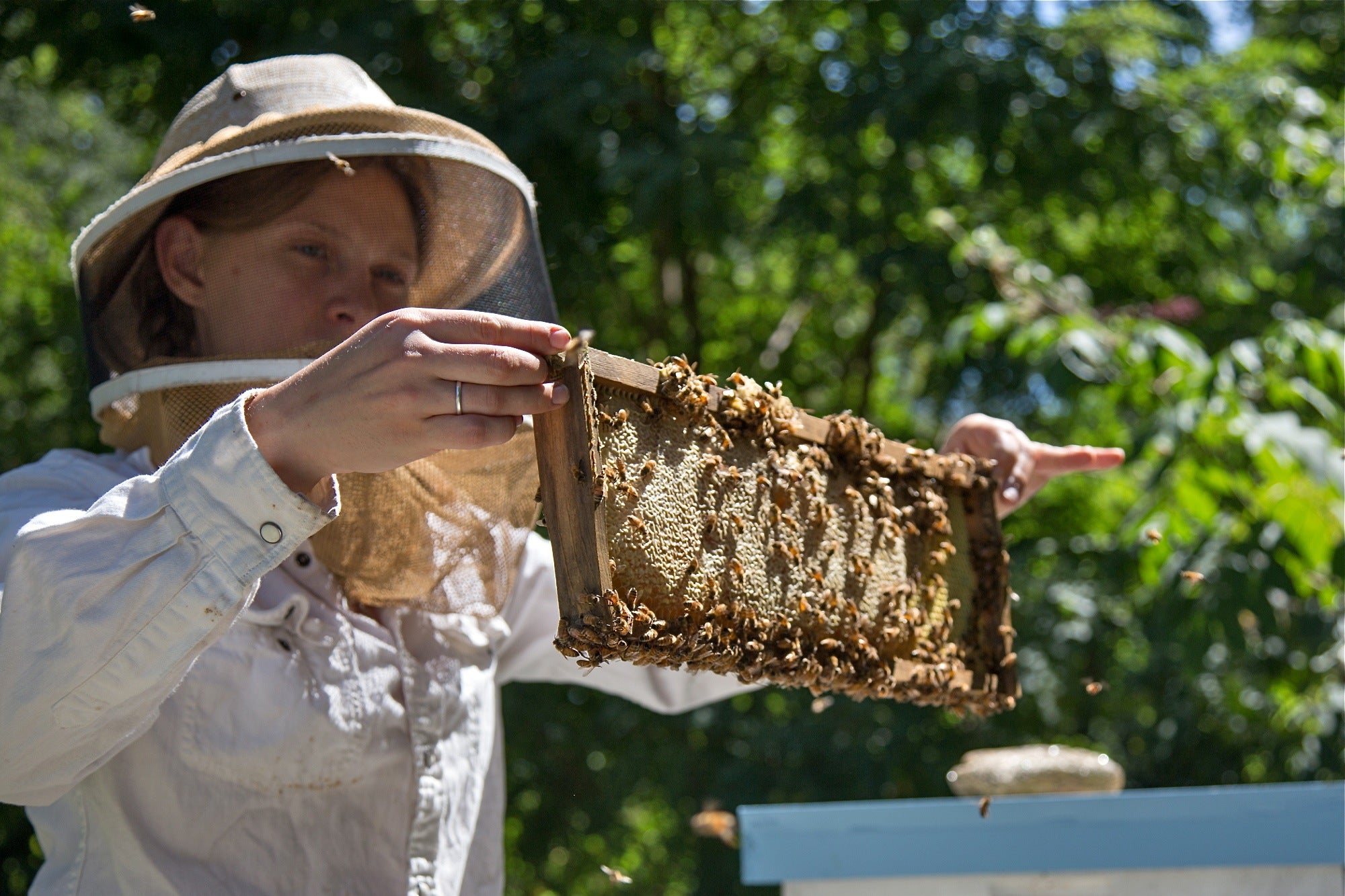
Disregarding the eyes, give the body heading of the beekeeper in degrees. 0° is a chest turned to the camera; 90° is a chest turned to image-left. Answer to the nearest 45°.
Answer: approximately 315°
